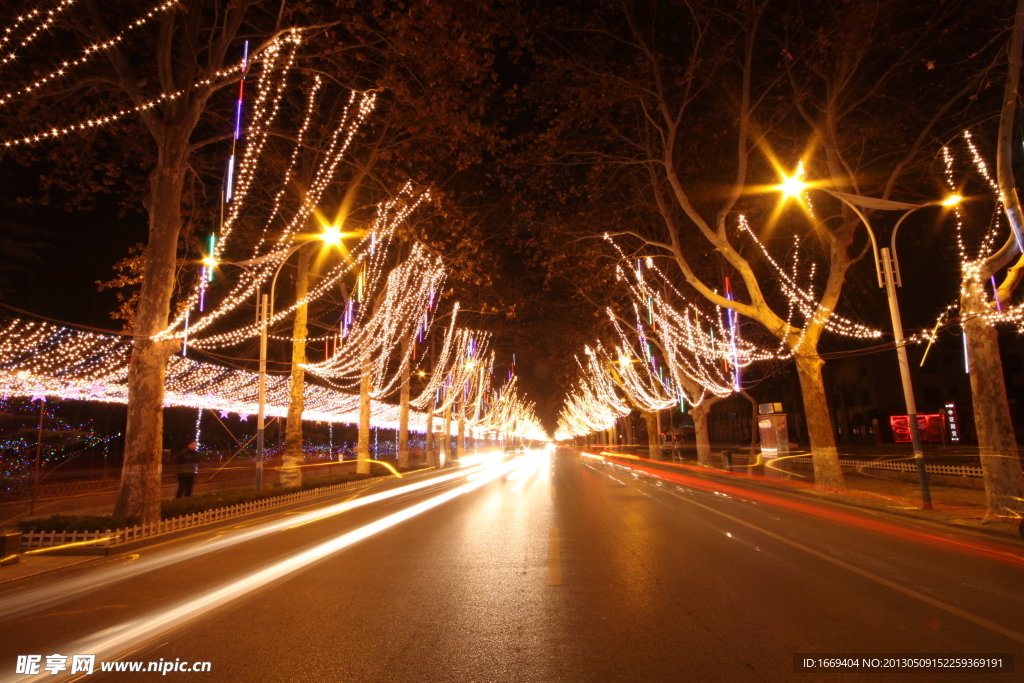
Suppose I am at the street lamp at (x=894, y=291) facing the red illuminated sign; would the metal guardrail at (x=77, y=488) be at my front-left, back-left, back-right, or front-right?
back-left

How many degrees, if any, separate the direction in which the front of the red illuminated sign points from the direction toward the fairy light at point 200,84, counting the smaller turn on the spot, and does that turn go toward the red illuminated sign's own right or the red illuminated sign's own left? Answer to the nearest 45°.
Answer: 0° — it already faces it

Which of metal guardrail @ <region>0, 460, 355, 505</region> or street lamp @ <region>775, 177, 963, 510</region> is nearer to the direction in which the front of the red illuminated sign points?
the street lamp

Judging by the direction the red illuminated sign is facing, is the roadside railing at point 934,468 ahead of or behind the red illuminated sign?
ahead

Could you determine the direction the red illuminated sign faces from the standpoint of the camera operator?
facing the viewer

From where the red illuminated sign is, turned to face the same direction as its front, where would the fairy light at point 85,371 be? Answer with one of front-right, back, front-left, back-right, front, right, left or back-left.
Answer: front-right

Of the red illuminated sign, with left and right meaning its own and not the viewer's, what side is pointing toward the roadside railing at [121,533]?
front

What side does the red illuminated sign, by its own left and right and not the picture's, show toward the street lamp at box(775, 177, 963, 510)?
front

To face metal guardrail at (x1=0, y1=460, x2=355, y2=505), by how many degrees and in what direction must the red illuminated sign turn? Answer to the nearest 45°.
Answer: approximately 45° to its right
